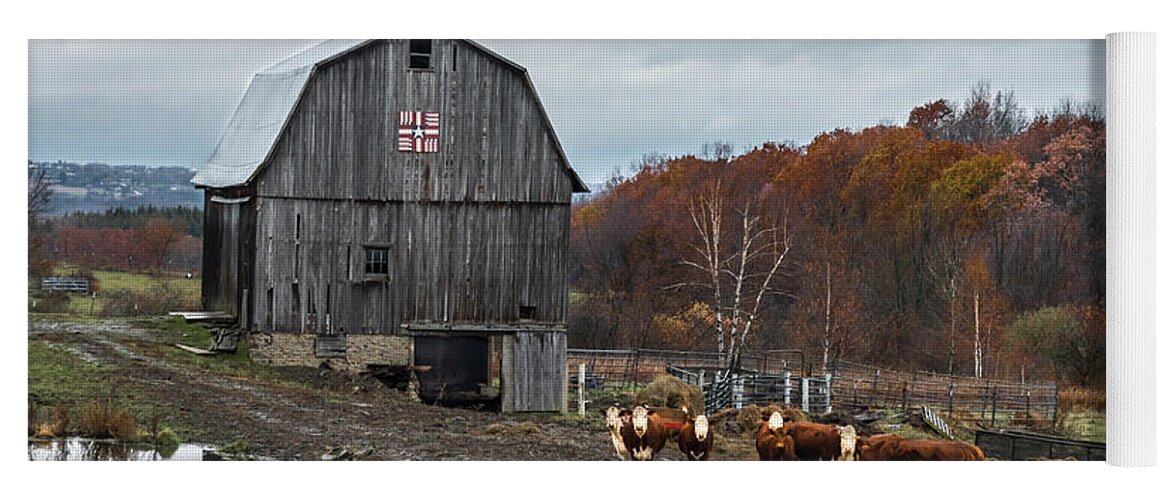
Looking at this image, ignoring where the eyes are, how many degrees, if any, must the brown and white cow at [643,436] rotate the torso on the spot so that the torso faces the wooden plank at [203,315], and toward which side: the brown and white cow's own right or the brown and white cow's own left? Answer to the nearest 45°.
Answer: approximately 90° to the brown and white cow's own right

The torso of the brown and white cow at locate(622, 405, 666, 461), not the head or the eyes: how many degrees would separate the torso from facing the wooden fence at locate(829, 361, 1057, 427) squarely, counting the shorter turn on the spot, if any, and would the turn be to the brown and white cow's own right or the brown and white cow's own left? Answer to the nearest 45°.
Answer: approximately 90° to the brown and white cow's own left

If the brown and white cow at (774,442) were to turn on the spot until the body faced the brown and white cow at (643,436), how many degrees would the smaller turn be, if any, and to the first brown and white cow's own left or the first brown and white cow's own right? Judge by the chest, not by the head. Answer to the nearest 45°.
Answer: approximately 90° to the first brown and white cow's own right

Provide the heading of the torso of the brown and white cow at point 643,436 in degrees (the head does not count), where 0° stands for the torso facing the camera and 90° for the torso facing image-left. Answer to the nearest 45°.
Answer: approximately 0°

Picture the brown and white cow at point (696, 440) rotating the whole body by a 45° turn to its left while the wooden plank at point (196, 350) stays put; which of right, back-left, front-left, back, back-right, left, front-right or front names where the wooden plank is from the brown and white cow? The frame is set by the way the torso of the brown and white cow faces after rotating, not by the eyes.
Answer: back-right

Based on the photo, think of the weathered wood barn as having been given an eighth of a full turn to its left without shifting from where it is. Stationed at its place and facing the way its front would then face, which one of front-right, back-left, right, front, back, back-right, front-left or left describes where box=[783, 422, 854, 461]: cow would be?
front-left
